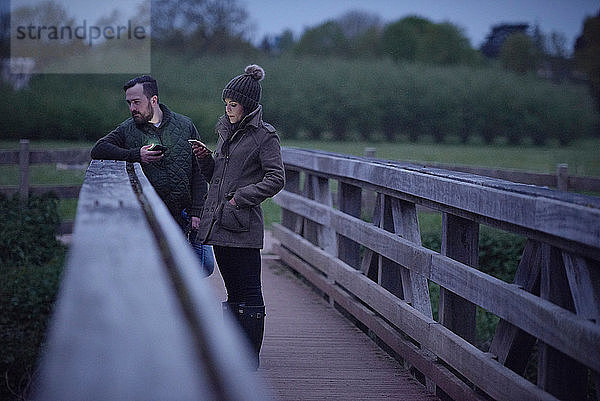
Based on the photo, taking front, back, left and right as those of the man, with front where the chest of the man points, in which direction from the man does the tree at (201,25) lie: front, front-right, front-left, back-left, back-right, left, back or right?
back-right

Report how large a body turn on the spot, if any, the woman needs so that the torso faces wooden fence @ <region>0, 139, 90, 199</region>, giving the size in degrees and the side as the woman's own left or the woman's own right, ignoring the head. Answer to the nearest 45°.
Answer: approximately 135° to the woman's own right

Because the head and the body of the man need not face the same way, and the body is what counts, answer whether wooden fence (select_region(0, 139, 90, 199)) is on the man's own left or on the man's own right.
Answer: on the man's own right

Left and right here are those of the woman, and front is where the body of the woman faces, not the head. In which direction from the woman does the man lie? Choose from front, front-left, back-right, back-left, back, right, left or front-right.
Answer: right

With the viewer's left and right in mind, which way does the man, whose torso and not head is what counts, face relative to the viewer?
facing the viewer and to the left of the viewer

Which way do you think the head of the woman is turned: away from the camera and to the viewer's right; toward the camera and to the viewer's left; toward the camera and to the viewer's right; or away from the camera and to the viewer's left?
toward the camera and to the viewer's left

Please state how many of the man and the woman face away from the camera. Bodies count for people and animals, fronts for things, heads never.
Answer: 0

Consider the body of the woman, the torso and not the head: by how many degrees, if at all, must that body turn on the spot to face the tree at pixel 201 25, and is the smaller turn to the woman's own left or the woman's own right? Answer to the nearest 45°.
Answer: approximately 135° to the woman's own right

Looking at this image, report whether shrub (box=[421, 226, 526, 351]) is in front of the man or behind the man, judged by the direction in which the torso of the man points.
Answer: behind
